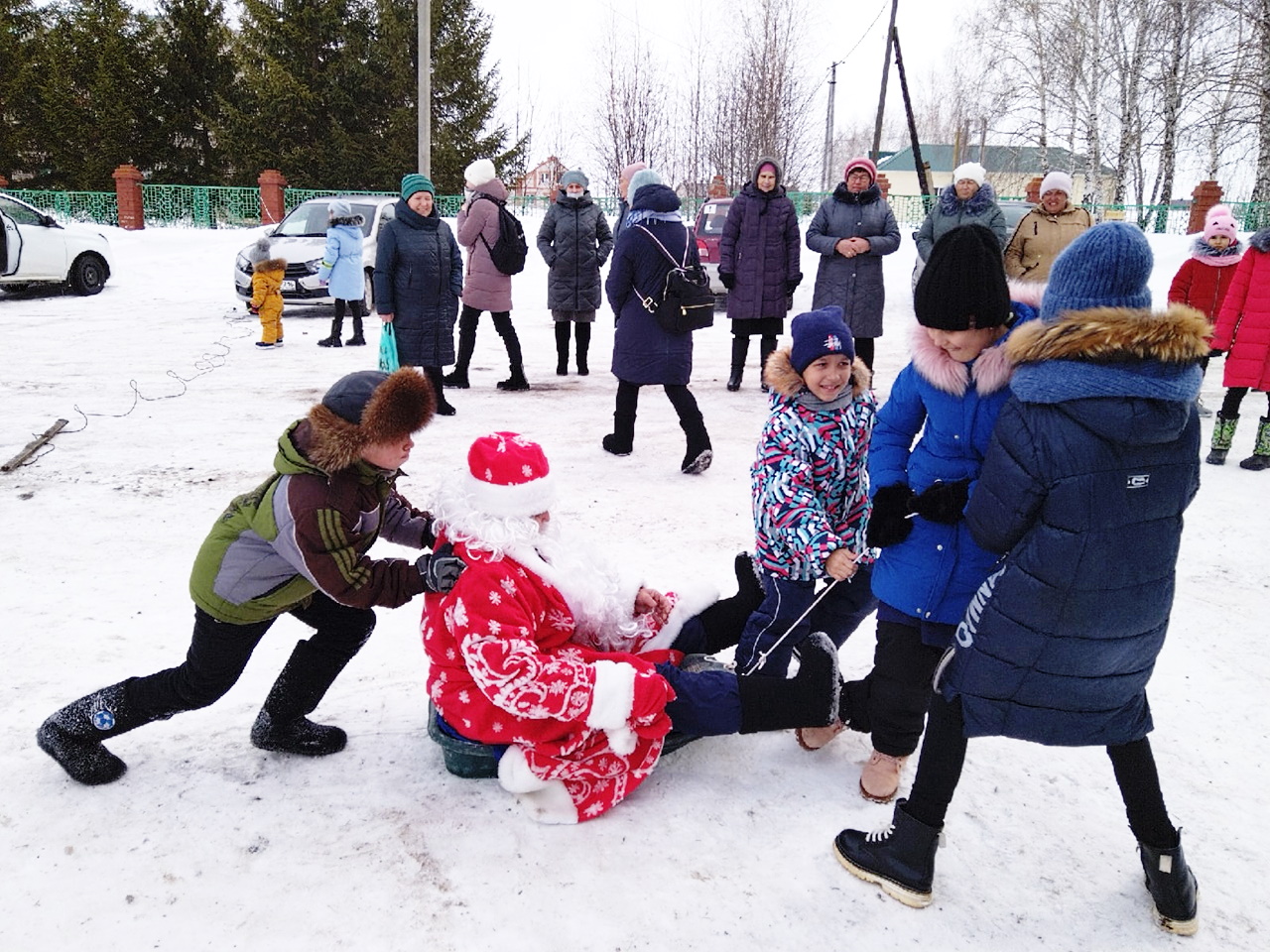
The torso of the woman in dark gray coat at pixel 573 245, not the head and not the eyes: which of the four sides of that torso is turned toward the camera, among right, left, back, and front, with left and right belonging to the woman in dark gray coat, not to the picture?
front

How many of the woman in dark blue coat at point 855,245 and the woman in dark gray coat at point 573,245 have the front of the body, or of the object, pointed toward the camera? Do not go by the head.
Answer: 2

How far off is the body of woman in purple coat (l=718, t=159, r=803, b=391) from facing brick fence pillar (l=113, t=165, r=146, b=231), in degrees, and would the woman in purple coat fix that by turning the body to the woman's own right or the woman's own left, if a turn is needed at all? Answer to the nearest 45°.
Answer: approximately 135° to the woman's own right

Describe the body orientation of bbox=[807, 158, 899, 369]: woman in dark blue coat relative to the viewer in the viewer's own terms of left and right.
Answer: facing the viewer

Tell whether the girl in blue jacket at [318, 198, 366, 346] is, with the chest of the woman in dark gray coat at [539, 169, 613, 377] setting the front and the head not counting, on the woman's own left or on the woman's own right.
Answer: on the woman's own right

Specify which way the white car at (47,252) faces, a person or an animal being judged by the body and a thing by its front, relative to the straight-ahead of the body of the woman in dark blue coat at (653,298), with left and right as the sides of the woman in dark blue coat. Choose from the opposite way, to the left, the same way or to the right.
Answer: to the right

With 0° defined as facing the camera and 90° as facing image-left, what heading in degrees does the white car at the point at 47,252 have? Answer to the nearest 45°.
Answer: approximately 270°

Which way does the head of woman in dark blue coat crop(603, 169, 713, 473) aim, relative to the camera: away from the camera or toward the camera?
away from the camera

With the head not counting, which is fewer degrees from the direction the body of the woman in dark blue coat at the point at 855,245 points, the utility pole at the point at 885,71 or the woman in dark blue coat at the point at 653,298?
the woman in dark blue coat

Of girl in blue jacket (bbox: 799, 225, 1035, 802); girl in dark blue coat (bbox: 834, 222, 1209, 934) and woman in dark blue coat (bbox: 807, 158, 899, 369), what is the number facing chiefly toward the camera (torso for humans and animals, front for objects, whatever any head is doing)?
2

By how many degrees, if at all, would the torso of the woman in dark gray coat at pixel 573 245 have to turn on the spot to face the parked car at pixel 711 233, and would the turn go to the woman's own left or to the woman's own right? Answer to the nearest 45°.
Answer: approximately 180°

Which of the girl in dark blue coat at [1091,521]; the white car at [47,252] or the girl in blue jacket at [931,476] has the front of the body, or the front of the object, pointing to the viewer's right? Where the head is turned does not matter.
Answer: the white car

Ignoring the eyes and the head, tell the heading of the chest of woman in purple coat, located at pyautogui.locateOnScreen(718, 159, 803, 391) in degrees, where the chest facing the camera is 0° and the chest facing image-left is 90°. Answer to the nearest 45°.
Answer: approximately 0°

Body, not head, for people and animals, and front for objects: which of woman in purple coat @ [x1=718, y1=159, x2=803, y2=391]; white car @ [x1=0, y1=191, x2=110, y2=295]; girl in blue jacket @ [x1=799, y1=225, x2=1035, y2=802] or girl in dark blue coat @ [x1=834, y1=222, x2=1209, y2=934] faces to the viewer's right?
the white car
